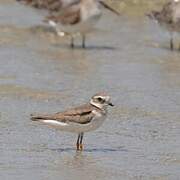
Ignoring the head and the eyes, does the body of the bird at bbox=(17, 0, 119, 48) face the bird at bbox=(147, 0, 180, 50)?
yes

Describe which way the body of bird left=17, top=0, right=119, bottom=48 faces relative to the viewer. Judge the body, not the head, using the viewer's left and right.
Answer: facing to the right of the viewer

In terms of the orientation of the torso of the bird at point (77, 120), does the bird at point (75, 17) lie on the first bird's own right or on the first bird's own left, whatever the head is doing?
on the first bird's own left

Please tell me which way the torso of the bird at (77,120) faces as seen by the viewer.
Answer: to the viewer's right

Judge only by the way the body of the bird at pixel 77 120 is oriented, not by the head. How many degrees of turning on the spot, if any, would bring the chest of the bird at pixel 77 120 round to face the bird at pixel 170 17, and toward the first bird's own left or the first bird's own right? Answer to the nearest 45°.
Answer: approximately 90° to the first bird's own left
